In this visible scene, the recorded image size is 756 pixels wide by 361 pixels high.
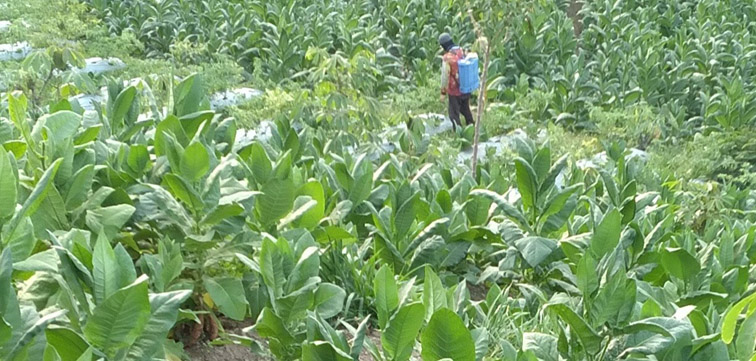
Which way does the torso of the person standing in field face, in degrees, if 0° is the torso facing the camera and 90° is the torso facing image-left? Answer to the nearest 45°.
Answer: approximately 90°

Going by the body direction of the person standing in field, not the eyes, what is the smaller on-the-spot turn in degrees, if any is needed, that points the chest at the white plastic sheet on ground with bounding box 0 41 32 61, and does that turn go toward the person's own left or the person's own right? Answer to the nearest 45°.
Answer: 0° — they already face it

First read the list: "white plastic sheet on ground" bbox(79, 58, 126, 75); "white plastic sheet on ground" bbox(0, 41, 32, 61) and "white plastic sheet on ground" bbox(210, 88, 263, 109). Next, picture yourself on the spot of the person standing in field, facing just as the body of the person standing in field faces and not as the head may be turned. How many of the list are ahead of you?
3

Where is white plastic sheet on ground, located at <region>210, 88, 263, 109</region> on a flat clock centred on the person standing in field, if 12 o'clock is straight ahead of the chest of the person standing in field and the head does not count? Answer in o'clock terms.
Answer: The white plastic sheet on ground is roughly at 12 o'clock from the person standing in field.
